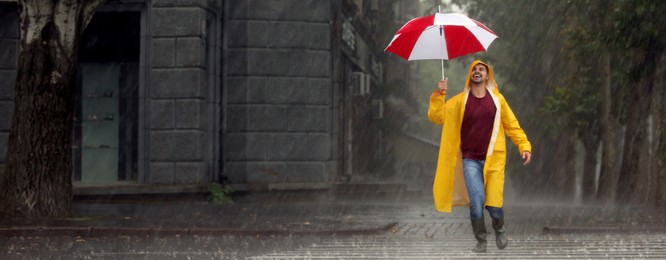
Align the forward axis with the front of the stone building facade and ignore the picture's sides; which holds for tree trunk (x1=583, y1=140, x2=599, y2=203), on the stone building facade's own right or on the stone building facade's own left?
on the stone building facade's own left

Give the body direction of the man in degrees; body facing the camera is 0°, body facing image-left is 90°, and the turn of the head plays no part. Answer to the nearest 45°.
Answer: approximately 0°

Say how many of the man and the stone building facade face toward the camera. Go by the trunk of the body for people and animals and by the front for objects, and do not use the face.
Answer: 2

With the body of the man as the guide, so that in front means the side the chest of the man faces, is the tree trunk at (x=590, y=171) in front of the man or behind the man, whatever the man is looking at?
behind

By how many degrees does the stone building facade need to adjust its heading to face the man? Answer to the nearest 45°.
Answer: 0° — it already faces them

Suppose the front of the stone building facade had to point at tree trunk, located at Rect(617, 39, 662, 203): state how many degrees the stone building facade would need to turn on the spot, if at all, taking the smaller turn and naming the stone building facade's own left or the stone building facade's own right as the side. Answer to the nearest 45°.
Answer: approximately 90° to the stone building facade's own left

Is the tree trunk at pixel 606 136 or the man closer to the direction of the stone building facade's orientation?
the man

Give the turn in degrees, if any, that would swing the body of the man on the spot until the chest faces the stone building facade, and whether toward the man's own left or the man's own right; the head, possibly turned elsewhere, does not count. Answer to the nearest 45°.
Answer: approximately 135° to the man's own right
